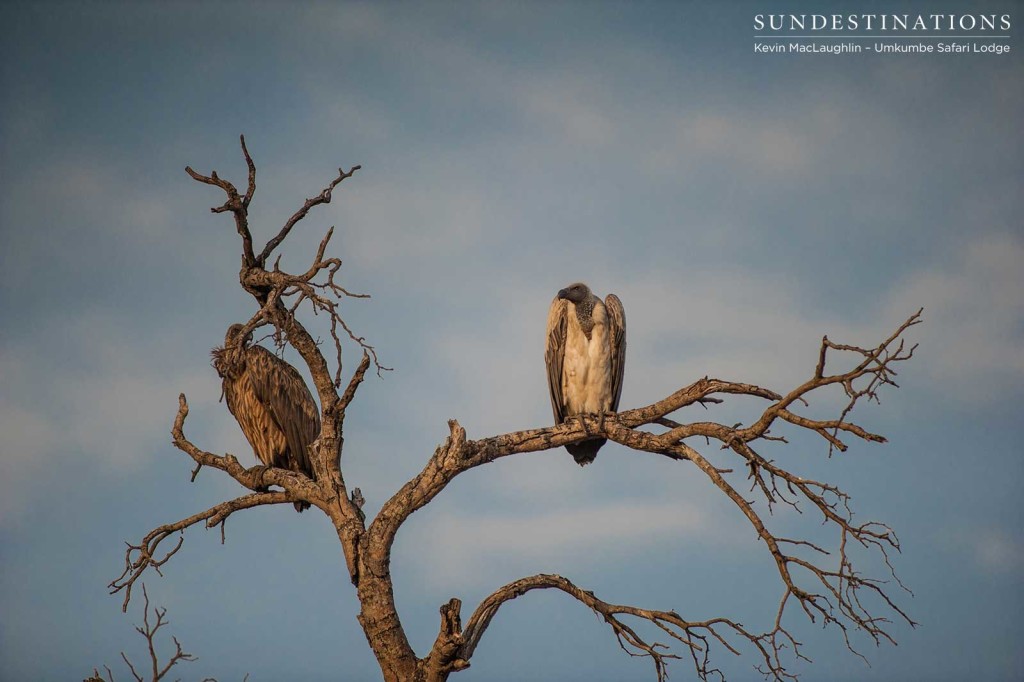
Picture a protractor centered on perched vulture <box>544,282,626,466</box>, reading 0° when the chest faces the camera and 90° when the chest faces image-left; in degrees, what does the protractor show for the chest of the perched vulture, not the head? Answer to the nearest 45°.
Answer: approximately 0°

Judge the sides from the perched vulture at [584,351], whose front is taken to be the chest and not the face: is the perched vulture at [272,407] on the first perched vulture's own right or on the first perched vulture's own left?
on the first perched vulture's own right
